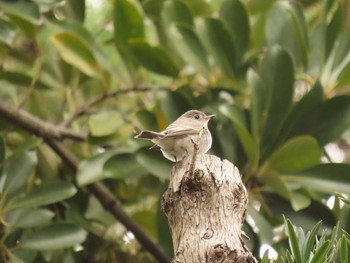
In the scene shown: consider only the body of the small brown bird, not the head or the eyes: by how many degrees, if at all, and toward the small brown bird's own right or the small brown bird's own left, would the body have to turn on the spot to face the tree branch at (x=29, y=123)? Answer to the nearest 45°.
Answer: approximately 135° to the small brown bird's own left

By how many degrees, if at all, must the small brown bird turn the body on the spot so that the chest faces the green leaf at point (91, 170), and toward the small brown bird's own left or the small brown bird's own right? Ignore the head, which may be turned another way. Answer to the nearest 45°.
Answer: approximately 135° to the small brown bird's own left

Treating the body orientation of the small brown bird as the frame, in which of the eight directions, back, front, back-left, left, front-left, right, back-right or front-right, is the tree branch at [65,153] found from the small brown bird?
back-left

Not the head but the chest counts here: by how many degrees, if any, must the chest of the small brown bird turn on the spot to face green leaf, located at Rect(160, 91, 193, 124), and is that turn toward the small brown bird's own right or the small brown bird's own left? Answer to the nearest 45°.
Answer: approximately 90° to the small brown bird's own left

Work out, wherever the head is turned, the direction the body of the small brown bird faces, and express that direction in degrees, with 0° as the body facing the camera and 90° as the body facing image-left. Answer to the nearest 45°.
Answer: approximately 270°

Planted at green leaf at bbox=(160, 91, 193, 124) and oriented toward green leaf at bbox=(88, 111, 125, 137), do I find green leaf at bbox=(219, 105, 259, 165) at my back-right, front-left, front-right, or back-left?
back-left

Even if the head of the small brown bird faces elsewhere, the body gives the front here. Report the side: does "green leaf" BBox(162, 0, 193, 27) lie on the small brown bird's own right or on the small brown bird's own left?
on the small brown bird's own left

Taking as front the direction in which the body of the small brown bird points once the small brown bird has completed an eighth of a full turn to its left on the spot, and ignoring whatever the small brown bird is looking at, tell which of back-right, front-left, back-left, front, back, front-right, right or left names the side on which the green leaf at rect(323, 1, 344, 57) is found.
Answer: front

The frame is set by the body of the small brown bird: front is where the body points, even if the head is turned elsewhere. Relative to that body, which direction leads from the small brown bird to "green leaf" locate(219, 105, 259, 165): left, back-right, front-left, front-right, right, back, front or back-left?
front-left
